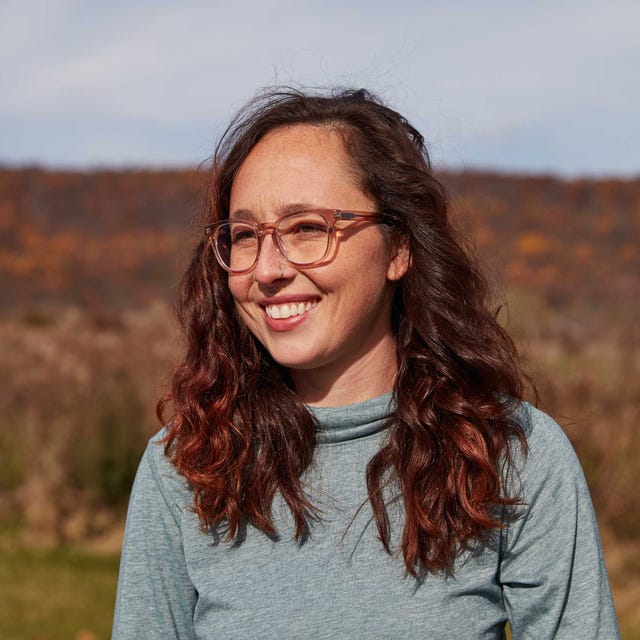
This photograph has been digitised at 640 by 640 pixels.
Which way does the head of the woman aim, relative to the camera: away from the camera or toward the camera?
toward the camera

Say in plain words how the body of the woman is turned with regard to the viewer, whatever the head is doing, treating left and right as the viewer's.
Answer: facing the viewer
